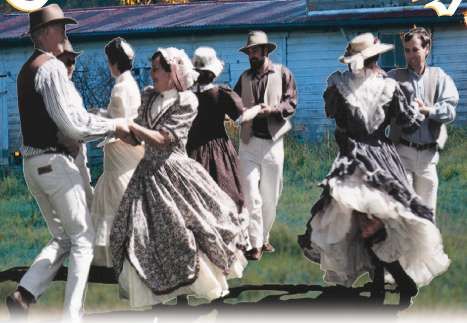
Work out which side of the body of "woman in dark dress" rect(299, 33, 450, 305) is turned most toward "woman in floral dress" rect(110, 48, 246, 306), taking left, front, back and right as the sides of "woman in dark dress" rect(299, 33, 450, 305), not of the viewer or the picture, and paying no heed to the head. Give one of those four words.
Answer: left

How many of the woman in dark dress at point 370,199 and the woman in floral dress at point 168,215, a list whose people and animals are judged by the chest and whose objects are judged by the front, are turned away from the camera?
1

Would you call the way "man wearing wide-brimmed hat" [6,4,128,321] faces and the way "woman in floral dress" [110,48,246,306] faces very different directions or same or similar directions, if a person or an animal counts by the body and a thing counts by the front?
very different directions

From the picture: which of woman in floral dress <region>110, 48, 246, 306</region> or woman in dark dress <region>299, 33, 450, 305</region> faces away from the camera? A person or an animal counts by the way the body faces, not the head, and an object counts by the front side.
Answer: woman in dark dress <region>299, 33, 450, 305</region>

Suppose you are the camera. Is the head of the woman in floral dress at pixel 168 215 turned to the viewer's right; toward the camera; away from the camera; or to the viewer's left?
to the viewer's left

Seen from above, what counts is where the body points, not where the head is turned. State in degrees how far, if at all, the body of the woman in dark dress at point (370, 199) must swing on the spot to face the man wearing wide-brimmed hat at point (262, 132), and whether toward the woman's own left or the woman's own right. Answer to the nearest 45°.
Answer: approximately 45° to the woman's own left

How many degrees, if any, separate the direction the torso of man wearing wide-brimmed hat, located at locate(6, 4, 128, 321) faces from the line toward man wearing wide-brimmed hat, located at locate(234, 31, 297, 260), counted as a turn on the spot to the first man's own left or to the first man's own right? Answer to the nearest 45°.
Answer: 0° — they already face them

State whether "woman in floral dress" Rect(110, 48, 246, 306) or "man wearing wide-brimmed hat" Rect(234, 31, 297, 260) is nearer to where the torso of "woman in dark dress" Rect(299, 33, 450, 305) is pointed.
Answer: the man wearing wide-brimmed hat

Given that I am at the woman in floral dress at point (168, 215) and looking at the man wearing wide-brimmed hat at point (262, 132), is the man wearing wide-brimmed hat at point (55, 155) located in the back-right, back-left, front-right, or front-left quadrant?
back-left

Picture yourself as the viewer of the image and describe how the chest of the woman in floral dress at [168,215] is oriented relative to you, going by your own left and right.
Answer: facing the viewer and to the left of the viewer

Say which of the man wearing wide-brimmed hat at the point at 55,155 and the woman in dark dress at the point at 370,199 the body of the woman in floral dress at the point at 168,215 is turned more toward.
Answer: the man wearing wide-brimmed hat

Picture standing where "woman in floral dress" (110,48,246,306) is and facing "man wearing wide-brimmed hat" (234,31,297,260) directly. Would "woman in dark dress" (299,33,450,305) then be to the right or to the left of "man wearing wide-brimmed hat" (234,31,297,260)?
right

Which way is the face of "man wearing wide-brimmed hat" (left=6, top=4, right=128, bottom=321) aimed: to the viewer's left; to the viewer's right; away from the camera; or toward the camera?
to the viewer's right

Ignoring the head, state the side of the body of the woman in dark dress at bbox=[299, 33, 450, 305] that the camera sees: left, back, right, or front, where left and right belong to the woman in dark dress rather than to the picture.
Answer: back

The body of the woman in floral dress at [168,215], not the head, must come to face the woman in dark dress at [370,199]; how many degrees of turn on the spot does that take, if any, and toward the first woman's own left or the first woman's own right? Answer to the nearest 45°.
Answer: approximately 135° to the first woman's own left
